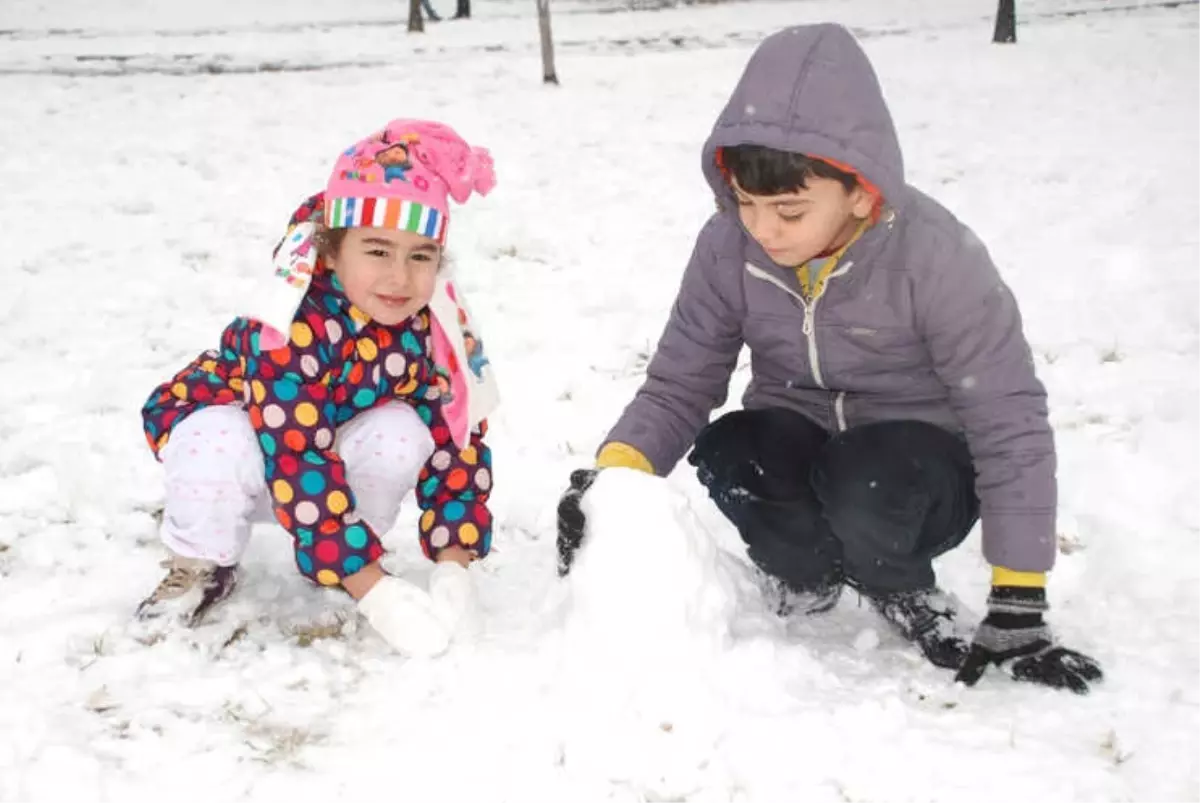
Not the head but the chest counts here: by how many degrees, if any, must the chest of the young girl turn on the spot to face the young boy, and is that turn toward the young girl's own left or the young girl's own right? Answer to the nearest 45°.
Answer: approximately 45° to the young girl's own left

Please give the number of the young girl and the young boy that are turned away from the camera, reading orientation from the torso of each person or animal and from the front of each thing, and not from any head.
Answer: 0

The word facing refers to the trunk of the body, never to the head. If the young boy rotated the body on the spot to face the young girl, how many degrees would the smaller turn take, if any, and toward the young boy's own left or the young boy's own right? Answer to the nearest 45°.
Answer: approximately 45° to the young boy's own right

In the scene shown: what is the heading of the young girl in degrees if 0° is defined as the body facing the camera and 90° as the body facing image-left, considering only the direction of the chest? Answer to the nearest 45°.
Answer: approximately 315°

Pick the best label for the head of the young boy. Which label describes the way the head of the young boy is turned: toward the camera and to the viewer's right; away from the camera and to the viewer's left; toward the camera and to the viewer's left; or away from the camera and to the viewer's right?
toward the camera and to the viewer's left

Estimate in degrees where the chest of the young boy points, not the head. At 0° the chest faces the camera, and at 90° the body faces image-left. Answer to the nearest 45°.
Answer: approximately 45°
